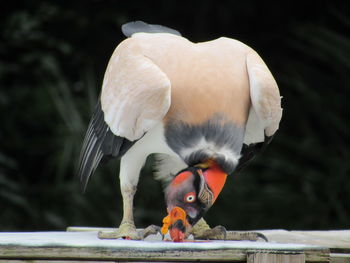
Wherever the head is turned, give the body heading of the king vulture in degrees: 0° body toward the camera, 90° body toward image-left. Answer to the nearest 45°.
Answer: approximately 0°
